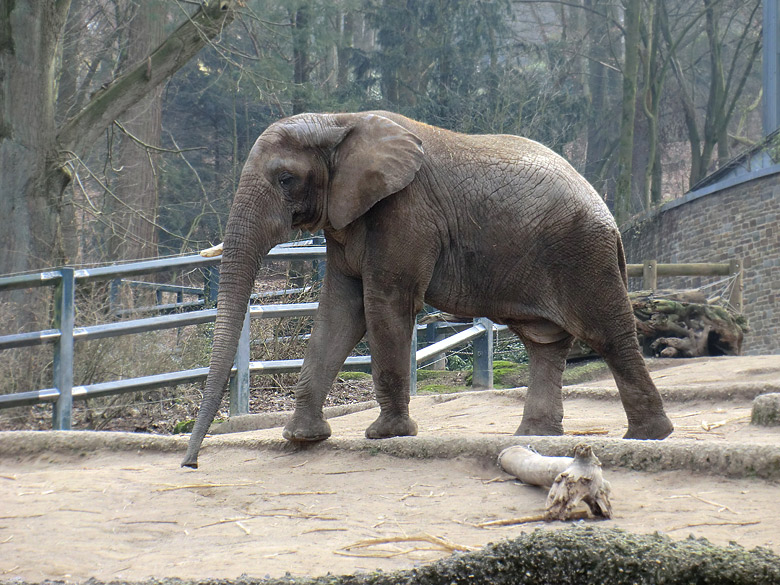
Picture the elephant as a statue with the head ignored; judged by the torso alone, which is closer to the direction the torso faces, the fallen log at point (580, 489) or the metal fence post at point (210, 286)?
the metal fence post

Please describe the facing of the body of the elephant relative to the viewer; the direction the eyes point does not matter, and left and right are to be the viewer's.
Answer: facing to the left of the viewer

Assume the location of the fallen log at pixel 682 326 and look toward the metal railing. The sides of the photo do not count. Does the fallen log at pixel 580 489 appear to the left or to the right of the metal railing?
left

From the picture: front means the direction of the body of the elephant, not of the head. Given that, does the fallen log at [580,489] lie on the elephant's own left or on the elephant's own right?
on the elephant's own left

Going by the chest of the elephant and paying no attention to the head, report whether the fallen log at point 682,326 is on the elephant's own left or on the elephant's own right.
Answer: on the elephant's own right

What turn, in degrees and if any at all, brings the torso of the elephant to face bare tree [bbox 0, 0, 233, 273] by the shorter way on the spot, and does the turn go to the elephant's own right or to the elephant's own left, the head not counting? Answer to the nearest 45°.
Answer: approximately 45° to the elephant's own right

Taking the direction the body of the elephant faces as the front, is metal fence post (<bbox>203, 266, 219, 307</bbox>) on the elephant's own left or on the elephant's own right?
on the elephant's own right
